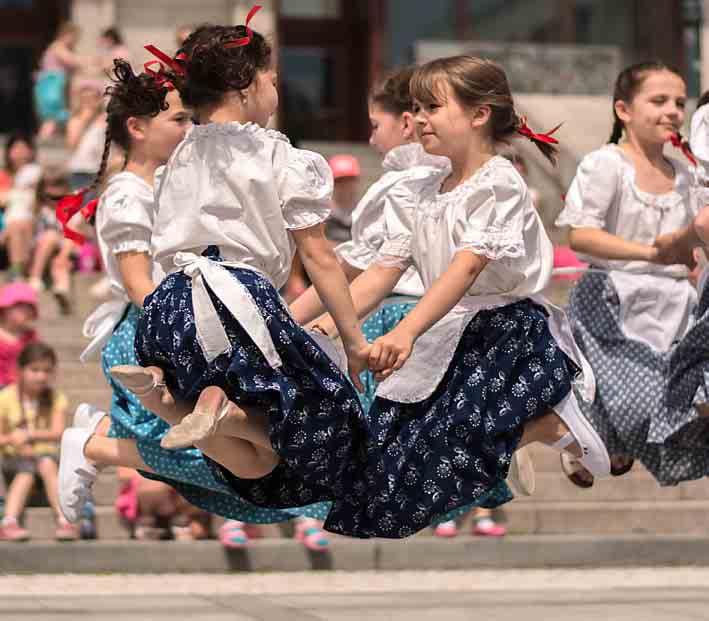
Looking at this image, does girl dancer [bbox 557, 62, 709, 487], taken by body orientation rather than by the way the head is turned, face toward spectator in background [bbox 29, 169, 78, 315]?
no

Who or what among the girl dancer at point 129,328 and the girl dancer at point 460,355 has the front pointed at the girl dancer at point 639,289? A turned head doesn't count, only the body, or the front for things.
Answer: the girl dancer at point 129,328

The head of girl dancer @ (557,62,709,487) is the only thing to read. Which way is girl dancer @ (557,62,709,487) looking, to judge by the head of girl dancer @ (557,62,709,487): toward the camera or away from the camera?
toward the camera

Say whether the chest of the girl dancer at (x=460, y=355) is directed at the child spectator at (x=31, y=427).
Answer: no

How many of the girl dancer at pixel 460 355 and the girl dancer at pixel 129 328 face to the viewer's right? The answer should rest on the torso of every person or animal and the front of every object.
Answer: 1

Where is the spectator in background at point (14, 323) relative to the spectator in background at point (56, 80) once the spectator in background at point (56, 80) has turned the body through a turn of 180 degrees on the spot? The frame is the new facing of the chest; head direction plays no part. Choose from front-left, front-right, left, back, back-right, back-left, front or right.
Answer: left

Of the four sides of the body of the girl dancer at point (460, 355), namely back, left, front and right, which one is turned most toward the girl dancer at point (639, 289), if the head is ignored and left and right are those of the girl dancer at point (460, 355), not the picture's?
back

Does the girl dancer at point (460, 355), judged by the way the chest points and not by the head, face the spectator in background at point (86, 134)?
no

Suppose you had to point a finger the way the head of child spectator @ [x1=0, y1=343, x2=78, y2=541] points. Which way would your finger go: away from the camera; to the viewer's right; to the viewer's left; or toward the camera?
toward the camera
